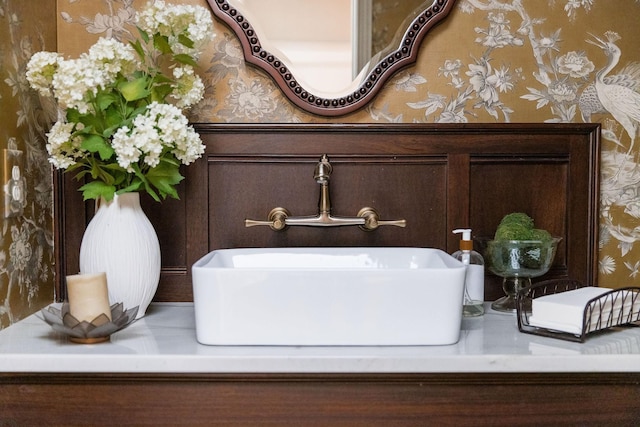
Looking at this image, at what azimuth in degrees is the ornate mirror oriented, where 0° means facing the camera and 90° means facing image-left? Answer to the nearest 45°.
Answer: approximately 0°

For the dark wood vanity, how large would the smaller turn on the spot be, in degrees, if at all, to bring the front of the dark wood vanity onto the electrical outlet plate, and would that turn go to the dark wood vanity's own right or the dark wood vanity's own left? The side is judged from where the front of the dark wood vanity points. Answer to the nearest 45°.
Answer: approximately 90° to the dark wood vanity's own right

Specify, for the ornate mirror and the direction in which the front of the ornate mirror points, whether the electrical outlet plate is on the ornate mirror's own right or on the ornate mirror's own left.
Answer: on the ornate mirror's own right

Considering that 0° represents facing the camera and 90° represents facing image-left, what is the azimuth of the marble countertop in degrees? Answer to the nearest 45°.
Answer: approximately 0°

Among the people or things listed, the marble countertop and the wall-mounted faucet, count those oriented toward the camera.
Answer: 2

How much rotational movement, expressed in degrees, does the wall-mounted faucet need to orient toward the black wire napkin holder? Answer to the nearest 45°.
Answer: approximately 45° to its left
